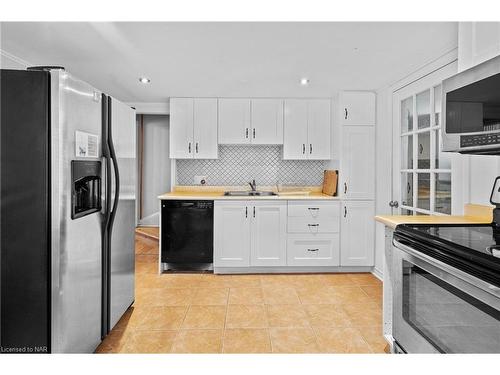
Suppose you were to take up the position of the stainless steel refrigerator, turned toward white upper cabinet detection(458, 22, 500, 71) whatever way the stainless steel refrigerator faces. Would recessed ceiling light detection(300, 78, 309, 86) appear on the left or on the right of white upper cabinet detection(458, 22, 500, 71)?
left

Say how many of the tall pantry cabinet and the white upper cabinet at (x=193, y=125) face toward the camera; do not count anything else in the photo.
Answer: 2

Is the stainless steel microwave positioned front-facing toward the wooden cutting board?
no

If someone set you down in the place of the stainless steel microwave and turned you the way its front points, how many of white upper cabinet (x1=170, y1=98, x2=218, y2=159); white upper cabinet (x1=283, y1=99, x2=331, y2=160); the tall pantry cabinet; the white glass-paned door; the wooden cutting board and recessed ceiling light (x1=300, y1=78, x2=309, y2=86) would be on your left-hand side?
0

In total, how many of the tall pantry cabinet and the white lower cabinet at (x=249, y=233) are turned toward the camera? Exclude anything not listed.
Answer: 2

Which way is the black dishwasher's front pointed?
toward the camera

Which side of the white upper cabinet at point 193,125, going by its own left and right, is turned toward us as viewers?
front

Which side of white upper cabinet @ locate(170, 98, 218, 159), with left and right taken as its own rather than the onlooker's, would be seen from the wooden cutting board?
left

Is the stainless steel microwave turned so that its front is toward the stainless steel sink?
no

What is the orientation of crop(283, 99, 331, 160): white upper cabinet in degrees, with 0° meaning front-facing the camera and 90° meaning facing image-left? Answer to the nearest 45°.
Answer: approximately 0°

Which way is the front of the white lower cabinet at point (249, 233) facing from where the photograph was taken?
facing the viewer

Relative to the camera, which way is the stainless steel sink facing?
toward the camera

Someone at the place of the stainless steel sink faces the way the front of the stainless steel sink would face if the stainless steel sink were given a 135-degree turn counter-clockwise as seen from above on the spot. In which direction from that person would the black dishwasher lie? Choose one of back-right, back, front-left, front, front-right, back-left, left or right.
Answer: back
